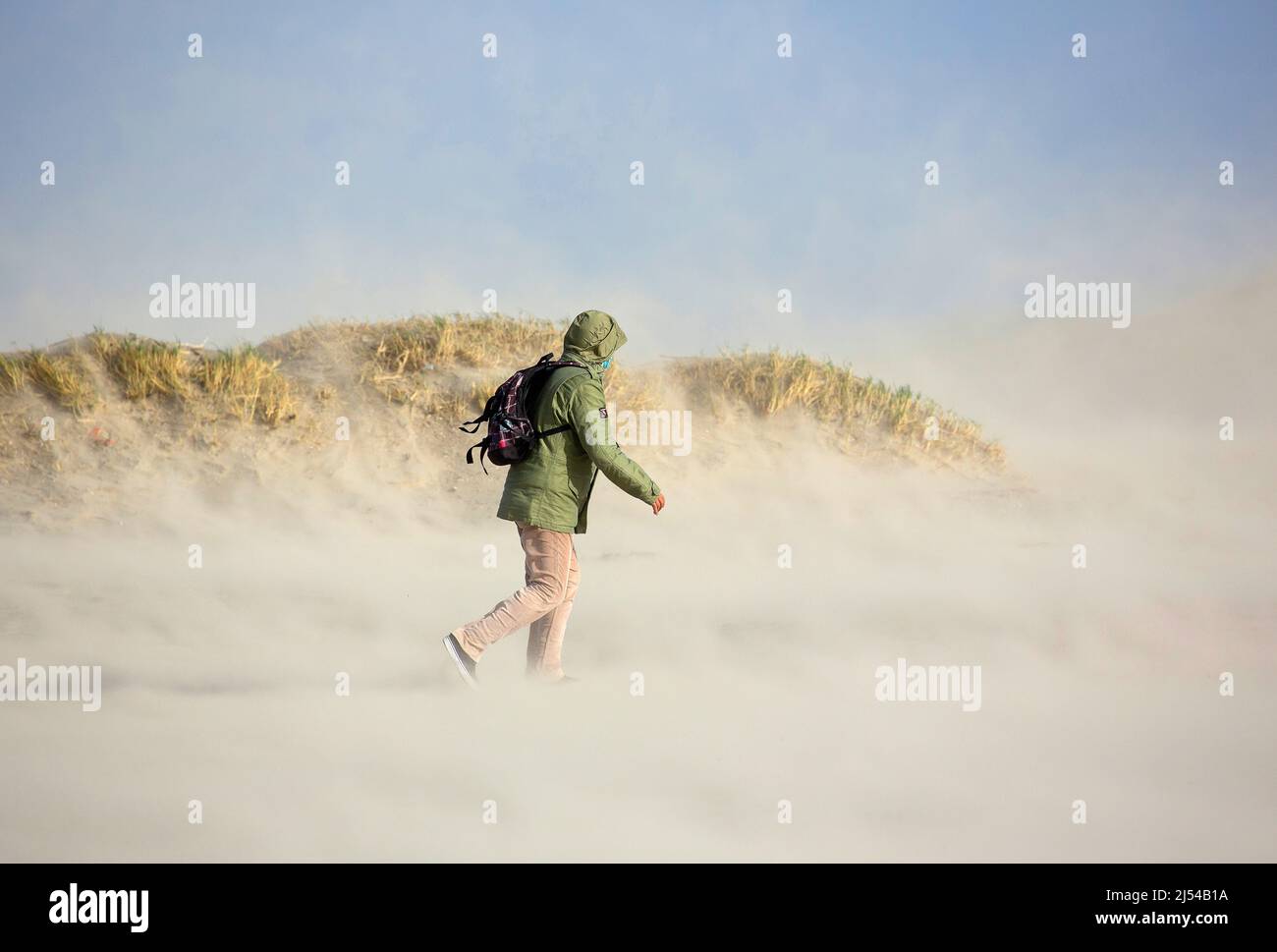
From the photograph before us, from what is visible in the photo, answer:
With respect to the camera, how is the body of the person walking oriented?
to the viewer's right

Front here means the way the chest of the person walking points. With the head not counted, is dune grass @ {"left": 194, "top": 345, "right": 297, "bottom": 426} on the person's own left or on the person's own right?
on the person's own left

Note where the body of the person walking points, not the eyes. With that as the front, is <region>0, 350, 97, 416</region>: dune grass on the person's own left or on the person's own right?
on the person's own left

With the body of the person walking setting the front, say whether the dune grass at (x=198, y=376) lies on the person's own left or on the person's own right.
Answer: on the person's own left

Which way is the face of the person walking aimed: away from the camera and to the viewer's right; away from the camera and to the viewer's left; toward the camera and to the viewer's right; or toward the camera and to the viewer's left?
away from the camera and to the viewer's right

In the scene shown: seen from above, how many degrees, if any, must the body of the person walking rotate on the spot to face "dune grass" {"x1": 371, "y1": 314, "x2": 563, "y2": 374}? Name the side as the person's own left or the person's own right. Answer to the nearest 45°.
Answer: approximately 90° to the person's own left

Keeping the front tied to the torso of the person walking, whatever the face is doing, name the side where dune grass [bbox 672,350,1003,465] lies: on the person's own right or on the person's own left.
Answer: on the person's own left
